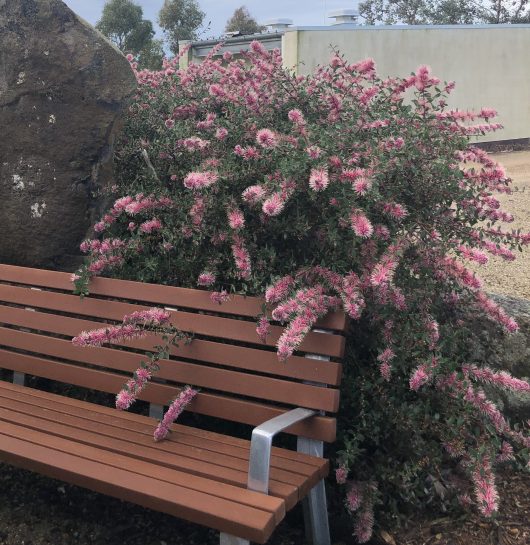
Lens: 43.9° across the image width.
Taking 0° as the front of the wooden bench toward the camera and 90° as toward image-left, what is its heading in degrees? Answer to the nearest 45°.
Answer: approximately 45°

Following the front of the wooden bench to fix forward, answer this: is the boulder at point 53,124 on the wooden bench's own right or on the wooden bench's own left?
on the wooden bench's own right

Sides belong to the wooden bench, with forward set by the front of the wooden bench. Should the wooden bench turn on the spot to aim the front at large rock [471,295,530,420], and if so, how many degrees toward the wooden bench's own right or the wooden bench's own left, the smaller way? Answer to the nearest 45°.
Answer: approximately 135° to the wooden bench's own left
